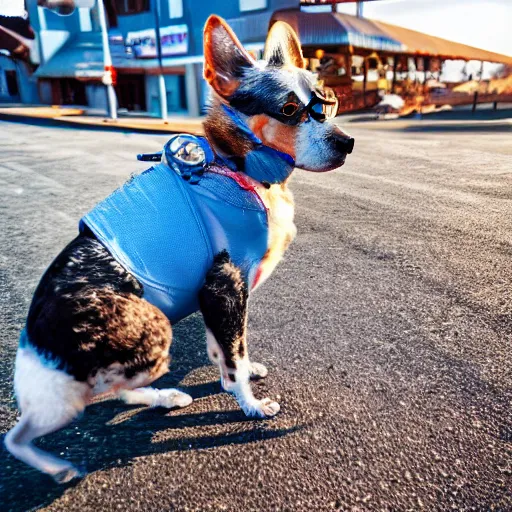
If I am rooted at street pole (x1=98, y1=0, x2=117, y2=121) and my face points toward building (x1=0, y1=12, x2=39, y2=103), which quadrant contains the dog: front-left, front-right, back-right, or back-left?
back-left

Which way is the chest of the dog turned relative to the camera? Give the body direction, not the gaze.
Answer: to the viewer's right

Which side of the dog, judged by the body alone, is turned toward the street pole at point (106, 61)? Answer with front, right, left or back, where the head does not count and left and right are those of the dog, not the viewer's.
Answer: left

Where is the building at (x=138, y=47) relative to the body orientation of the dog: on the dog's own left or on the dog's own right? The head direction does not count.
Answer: on the dog's own left

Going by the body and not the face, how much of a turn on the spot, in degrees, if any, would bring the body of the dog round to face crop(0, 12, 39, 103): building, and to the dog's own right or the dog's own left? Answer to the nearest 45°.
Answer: approximately 90° to the dog's own left

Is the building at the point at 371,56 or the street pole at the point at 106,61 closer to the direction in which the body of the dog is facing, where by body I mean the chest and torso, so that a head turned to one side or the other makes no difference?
the building
